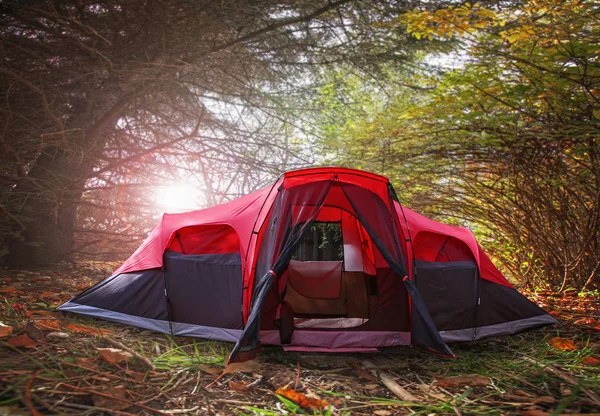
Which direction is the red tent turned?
toward the camera

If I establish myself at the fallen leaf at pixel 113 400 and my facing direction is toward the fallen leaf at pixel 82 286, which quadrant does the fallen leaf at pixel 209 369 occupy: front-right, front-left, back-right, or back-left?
front-right

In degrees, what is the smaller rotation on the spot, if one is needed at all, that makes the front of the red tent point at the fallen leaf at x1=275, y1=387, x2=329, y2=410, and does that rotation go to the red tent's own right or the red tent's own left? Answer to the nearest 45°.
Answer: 0° — it already faces it

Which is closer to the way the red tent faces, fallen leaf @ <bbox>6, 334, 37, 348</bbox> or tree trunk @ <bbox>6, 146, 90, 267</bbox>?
the fallen leaf

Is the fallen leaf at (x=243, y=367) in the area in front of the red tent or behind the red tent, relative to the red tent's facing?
in front

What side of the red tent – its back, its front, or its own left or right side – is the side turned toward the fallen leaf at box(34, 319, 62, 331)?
right

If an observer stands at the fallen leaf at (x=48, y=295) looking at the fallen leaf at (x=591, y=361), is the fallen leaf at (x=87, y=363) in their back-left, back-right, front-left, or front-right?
front-right

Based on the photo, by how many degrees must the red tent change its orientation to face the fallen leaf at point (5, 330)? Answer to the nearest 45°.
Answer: approximately 45° to its right

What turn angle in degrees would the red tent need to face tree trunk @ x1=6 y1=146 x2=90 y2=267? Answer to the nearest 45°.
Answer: approximately 135° to its right

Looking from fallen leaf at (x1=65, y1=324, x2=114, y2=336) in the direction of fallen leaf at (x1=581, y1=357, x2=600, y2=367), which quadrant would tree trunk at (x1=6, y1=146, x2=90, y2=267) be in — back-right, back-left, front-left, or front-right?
back-left

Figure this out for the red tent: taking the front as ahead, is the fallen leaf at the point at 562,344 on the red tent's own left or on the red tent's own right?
on the red tent's own left

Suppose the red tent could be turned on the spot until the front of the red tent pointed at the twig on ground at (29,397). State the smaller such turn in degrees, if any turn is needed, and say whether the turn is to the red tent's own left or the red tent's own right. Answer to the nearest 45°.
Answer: approximately 45° to the red tent's own right

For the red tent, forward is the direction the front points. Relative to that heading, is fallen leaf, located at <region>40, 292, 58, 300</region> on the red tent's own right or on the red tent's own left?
on the red tent's own right

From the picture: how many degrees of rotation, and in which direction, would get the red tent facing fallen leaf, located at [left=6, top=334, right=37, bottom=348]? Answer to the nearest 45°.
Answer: approximately 45° to its right

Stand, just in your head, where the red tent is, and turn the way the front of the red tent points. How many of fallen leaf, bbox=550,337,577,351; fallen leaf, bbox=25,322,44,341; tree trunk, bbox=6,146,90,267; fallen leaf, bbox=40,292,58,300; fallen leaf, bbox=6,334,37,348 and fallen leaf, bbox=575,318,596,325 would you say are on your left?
2

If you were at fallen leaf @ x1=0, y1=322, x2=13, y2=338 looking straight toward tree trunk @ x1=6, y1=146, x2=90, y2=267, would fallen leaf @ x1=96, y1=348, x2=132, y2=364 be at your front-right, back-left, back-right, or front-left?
back-right

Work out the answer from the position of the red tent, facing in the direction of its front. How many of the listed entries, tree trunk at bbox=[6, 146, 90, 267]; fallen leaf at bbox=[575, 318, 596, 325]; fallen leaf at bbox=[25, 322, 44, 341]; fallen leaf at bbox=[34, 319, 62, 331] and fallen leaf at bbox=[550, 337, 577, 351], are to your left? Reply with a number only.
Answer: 2
